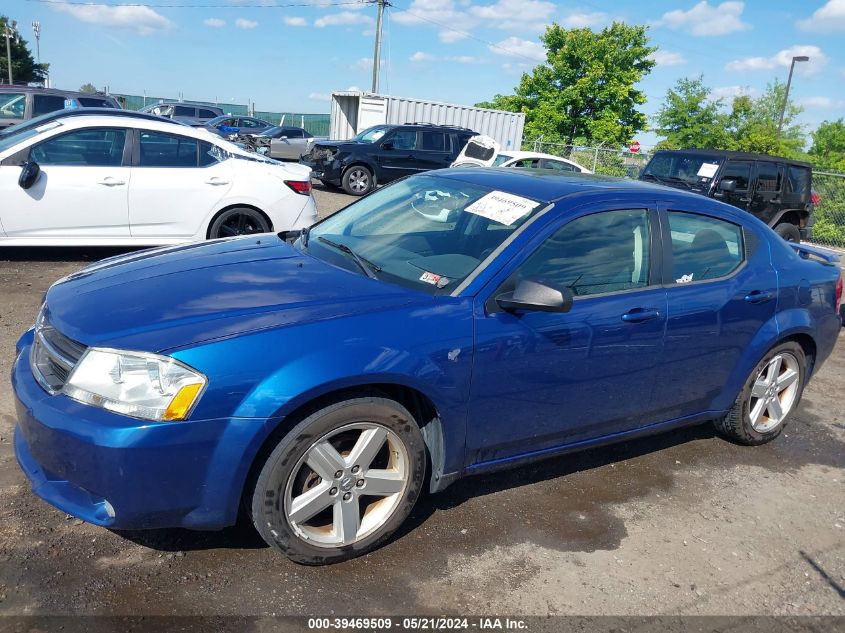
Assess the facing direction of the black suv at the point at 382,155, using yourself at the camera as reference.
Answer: facing the viewer and to the left of the viewer

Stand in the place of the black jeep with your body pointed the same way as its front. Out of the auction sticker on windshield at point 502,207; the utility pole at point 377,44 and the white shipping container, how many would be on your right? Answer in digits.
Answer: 2

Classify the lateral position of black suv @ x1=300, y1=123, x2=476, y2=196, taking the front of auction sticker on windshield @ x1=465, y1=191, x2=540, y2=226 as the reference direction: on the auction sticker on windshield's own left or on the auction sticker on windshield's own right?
on the auction sticker on windshield's own right

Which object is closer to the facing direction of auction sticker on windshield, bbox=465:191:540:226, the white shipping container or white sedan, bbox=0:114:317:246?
the white sedan

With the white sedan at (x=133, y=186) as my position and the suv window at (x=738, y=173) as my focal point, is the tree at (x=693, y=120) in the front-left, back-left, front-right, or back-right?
front-left

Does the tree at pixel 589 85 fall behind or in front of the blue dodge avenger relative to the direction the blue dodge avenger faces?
behind

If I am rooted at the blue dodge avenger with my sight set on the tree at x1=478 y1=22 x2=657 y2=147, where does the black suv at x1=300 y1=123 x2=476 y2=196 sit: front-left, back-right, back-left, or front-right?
front-left

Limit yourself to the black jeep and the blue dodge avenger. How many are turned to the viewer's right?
0

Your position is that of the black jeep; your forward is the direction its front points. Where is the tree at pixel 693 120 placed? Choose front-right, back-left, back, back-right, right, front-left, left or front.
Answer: back-right

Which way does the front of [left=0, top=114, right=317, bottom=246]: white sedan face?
to the viewer's left

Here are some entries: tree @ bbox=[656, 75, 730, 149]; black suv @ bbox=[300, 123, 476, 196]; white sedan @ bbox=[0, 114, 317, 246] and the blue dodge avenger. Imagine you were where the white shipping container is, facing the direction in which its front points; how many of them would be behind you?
1

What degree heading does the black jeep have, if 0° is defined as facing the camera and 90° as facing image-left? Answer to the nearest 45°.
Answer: approximately 45°

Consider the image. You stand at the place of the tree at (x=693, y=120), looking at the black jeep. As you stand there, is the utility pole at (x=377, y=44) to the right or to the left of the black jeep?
right

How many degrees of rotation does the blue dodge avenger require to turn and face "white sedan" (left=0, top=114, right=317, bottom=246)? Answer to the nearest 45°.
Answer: approximately 90° to its right

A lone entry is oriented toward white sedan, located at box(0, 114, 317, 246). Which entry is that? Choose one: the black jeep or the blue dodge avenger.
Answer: the black jeep
